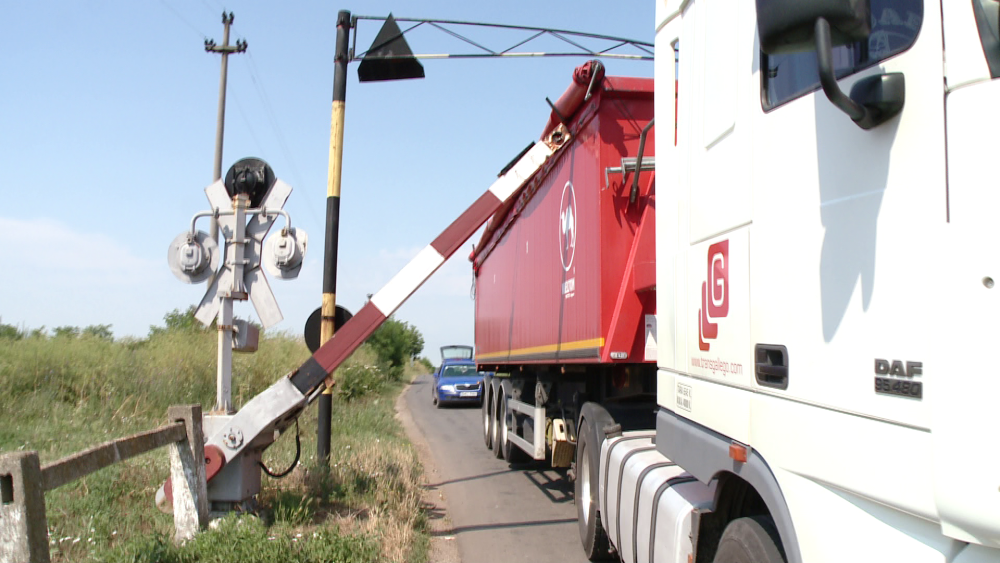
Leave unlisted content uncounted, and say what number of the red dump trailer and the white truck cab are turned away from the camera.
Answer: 0

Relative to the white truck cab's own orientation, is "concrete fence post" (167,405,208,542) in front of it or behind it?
behind

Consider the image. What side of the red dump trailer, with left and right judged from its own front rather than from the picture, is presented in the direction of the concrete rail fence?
right

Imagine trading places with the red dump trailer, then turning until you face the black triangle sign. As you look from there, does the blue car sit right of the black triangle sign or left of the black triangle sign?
right

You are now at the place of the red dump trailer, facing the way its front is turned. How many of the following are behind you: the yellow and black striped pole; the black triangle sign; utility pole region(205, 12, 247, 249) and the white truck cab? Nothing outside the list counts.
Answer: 3

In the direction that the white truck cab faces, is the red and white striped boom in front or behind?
behind

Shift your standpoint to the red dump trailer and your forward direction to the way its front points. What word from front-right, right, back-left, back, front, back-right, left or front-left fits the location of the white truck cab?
front-right

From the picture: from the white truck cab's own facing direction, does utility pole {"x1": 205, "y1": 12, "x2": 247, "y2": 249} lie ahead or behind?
behind

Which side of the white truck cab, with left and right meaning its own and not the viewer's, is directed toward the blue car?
back

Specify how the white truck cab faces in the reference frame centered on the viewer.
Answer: facing the viewer and to the right of the viewer
